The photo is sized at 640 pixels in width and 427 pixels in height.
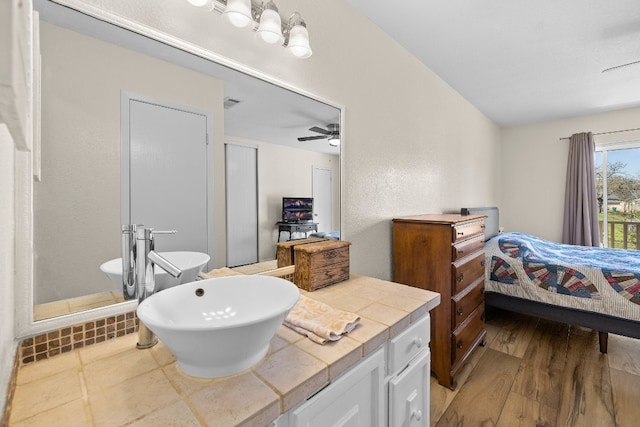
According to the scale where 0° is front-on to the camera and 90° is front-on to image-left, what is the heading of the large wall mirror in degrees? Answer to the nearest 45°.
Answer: approximately 315°

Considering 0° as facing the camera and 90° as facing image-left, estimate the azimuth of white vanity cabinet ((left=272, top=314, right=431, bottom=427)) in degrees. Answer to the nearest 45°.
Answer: approximately 315°

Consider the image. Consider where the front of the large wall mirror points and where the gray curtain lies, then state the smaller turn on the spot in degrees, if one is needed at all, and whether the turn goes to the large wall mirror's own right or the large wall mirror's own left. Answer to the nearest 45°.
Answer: approximately 45° to the large wall mirror's own left
